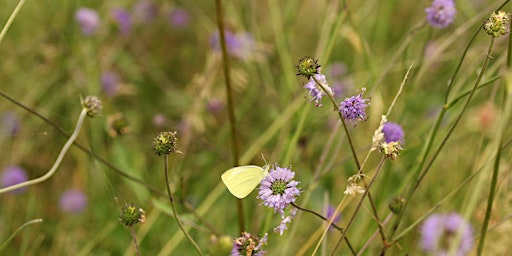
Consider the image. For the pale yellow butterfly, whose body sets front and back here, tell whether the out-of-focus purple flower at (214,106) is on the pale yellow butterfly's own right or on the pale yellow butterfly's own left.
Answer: on the pale yellow butterfly's own left

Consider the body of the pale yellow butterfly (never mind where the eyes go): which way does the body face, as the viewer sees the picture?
to the viewer's right

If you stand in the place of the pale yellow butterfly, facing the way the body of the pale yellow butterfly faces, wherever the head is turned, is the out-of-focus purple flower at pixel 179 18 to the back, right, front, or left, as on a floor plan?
left

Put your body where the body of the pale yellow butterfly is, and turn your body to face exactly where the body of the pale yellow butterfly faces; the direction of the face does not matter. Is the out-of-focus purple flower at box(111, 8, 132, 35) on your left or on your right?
on your left

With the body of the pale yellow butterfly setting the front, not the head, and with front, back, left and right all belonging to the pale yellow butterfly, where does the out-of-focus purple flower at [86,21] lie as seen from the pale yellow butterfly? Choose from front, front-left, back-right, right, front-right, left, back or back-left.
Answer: back-left
